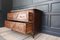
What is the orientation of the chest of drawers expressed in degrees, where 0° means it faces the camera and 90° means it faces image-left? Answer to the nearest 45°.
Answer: approximately 45°
